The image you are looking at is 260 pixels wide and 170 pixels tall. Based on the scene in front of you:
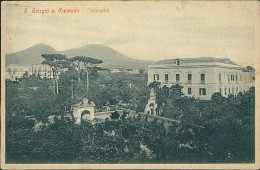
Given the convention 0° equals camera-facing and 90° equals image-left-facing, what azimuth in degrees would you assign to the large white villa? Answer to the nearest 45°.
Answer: approximately 45°
